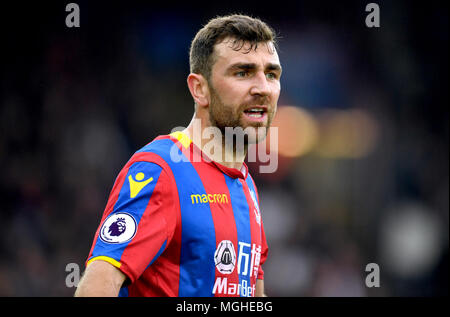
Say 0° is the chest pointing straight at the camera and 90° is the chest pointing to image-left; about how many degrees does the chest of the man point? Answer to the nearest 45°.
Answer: approximately 315°

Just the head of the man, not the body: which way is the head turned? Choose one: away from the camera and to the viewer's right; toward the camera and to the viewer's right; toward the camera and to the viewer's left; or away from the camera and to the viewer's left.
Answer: toward the camera and to the viewer's right
